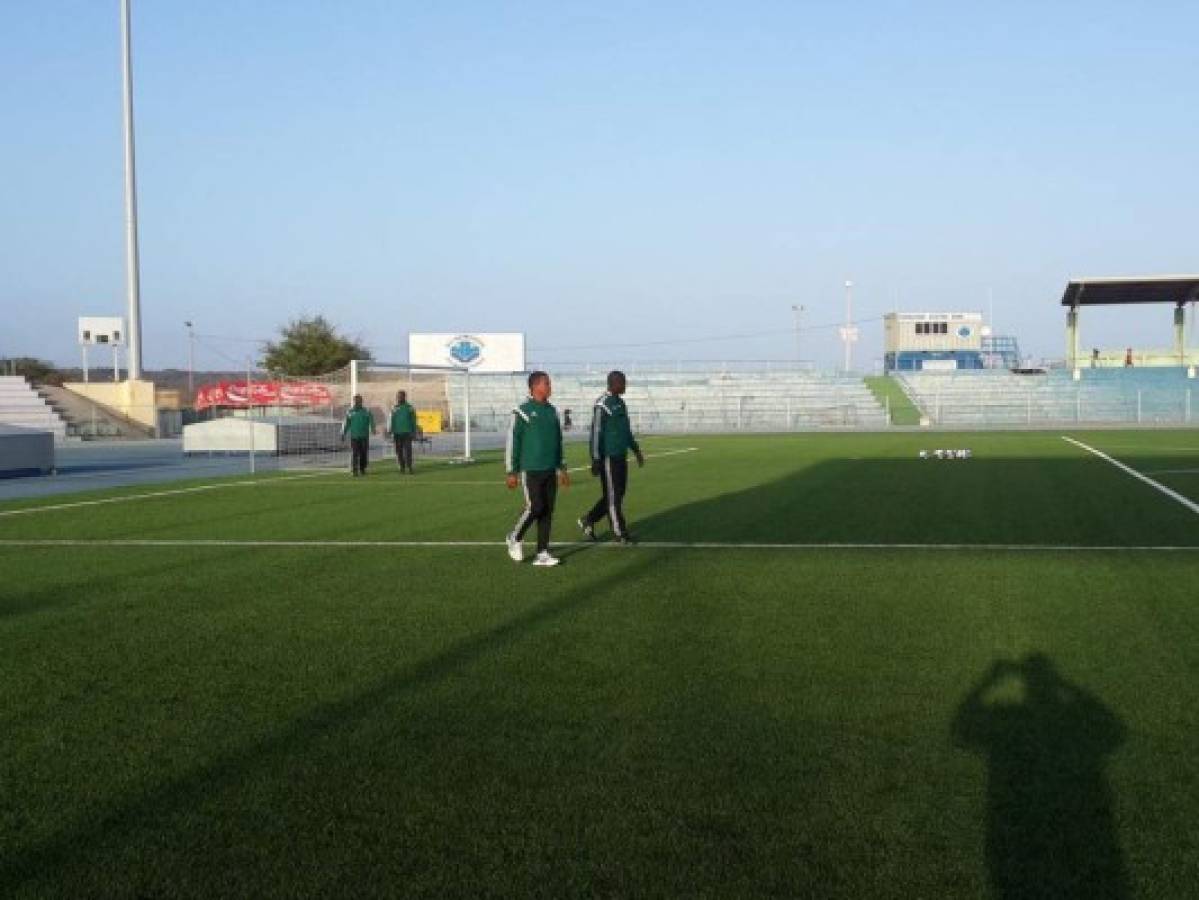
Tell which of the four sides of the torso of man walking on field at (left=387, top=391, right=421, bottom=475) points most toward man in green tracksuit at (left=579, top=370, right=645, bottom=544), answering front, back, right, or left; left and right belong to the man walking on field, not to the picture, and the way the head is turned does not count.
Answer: front

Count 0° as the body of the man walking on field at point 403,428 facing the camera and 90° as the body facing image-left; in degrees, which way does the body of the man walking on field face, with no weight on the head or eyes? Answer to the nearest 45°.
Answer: approximately 0°

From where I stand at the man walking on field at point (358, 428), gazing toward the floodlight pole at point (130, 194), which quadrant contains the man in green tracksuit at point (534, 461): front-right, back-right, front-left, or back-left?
back-left

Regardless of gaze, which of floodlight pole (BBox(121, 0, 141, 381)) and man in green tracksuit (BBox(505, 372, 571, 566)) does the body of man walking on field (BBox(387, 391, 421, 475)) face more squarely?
the man in green tracksuit

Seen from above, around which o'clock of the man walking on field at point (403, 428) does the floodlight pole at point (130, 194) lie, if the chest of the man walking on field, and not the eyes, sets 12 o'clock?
The floodlight pole is roughly at 5 o'clock from the man walking on field.

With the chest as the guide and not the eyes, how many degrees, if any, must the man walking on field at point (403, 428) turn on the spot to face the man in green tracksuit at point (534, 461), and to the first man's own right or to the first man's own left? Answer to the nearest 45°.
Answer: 0° — they already face them

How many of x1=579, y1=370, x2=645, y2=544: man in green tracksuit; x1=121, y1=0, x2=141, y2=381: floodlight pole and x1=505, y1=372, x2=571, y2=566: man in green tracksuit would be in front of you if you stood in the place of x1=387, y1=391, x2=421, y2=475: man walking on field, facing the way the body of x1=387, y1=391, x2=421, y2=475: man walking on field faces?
2

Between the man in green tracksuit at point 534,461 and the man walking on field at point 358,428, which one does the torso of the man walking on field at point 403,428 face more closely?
the man in green tracksuit

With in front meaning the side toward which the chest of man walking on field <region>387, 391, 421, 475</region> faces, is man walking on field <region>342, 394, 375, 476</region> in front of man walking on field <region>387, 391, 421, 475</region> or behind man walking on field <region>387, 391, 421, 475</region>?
in front

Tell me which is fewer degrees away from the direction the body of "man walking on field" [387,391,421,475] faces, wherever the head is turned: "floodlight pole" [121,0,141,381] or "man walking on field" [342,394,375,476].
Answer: the man walking on field
